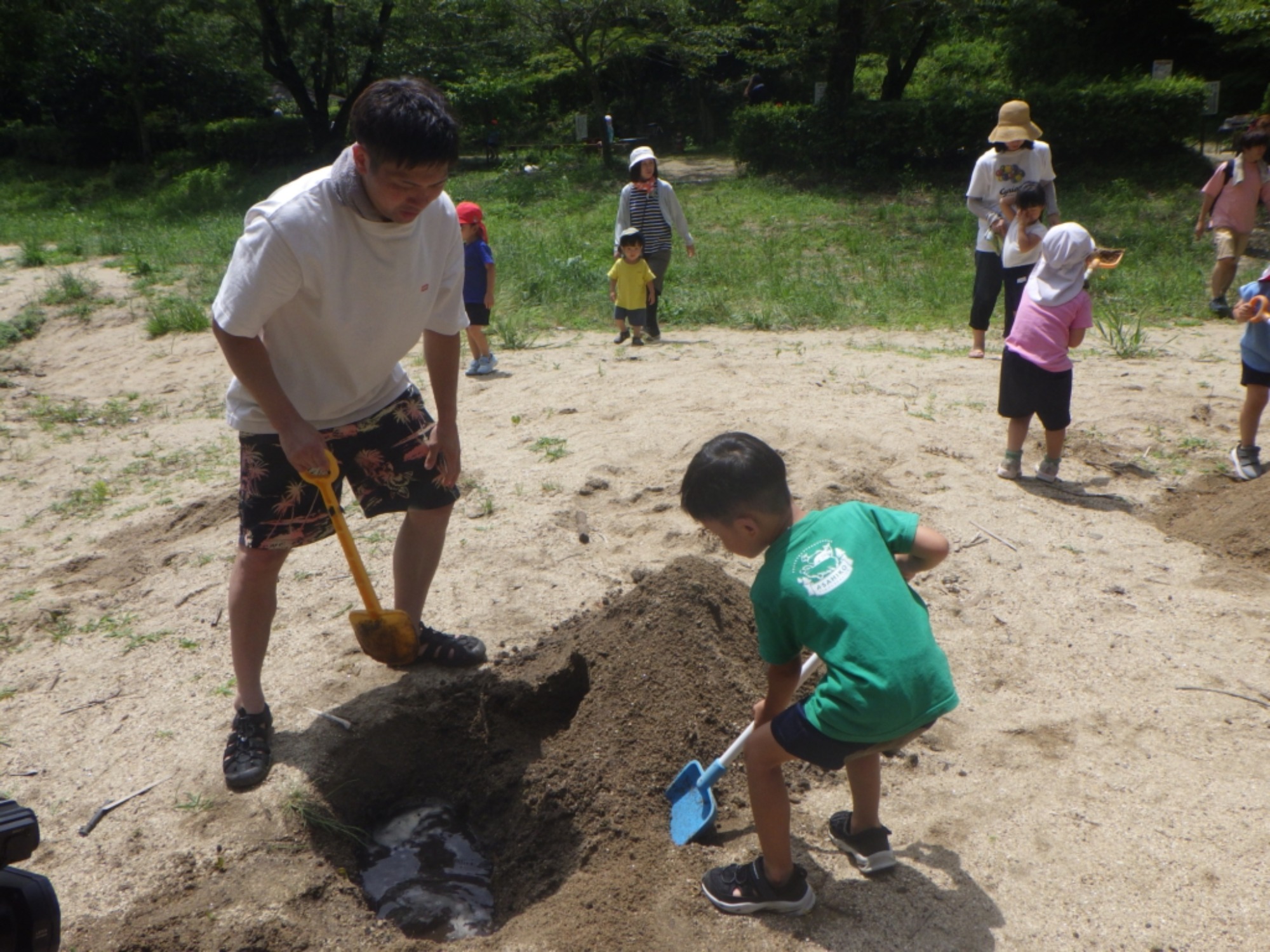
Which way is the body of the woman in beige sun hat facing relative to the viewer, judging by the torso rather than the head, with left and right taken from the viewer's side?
facing the viewer

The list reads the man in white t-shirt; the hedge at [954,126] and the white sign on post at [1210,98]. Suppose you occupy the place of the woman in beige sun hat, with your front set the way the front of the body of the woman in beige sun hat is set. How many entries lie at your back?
2

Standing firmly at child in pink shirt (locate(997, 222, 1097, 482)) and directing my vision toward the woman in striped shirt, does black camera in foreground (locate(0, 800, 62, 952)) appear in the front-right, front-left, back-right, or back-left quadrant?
back-left

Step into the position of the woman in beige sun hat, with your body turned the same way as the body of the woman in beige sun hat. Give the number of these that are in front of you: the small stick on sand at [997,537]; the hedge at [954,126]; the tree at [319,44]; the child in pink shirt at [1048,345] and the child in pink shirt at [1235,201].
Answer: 2

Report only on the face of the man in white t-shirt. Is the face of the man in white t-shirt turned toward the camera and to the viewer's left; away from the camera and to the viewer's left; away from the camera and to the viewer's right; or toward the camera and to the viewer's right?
toward the camera and to the viewer's right

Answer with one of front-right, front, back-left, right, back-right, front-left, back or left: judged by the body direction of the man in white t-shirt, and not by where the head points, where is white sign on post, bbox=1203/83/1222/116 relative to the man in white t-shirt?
left

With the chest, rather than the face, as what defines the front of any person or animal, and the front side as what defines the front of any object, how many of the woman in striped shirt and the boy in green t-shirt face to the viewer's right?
0

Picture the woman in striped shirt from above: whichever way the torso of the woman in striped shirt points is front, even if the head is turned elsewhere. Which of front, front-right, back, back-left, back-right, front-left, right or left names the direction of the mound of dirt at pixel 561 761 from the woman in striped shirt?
front

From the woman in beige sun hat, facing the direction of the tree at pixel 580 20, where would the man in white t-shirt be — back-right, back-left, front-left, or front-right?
back-left

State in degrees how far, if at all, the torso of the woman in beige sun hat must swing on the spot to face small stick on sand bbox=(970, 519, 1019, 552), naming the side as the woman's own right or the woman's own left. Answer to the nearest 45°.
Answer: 0° — they already face it

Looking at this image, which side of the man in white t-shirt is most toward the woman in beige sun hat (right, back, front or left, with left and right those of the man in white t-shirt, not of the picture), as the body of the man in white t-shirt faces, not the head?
left
